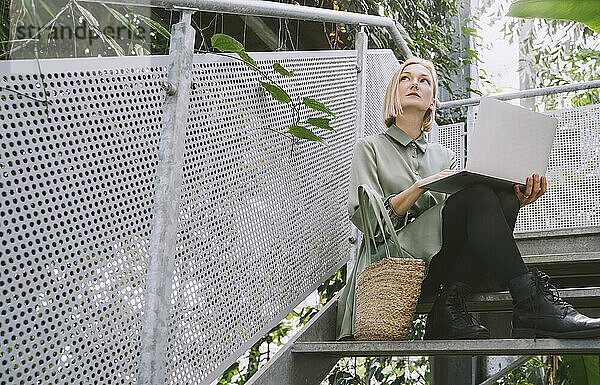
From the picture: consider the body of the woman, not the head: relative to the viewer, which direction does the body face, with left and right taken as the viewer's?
facing the viewer and to the right of the viewer

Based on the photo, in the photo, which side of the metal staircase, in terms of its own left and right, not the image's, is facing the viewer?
front

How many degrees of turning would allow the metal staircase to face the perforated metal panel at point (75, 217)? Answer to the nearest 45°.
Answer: approximately 45° to its right
